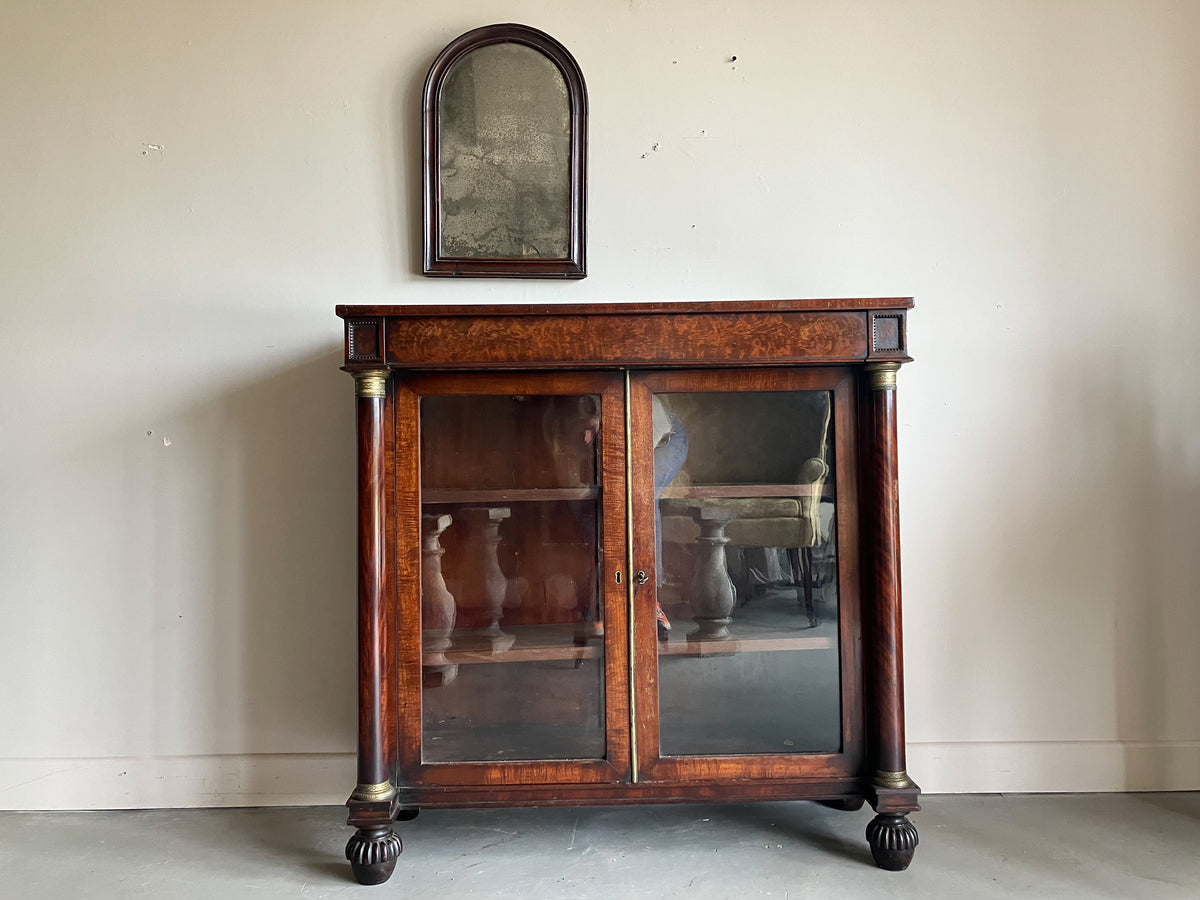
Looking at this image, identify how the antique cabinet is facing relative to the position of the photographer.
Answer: facing the viewer

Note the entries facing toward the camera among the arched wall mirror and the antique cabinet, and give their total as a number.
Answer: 2

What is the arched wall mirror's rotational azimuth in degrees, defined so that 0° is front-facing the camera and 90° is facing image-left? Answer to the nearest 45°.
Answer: approximately 0°

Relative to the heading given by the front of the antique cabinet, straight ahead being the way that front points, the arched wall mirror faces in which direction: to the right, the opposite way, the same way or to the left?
the same way
